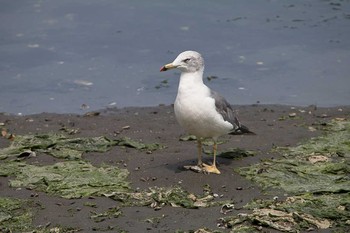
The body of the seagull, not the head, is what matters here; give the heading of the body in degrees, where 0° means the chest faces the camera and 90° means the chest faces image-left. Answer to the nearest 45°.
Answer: approximately 45°
